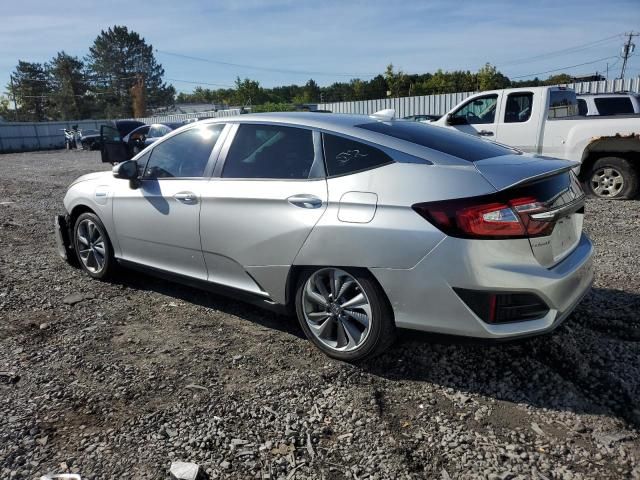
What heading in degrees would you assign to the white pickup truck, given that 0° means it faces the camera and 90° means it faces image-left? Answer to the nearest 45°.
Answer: approximately 135°

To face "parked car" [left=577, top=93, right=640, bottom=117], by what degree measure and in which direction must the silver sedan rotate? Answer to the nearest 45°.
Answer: approximately 90° to its right

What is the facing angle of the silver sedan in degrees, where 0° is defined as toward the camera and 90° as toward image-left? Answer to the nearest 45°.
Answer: approximately 135°

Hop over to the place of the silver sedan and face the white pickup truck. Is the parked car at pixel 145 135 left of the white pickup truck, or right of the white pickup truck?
left

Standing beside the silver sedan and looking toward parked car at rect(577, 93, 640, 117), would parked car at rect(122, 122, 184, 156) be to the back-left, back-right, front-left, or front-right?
front-left

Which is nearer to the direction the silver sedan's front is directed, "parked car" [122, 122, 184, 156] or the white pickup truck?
the parked car

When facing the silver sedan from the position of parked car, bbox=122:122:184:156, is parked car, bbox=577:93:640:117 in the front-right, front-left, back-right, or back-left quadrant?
front-left

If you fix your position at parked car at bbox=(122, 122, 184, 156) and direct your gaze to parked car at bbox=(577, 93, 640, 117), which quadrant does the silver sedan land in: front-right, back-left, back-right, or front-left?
front-right

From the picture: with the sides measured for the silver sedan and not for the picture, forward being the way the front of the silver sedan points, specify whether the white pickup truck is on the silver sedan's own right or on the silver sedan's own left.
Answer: on the silver sedan's own right

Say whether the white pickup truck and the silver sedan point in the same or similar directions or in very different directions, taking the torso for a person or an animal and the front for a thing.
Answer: same or similar directions

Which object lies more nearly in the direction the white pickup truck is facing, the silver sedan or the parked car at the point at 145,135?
the parked car

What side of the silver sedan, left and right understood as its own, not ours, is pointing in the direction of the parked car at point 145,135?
front

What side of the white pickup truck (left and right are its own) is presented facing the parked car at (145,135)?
front

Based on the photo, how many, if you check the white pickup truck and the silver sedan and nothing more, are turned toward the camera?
0
